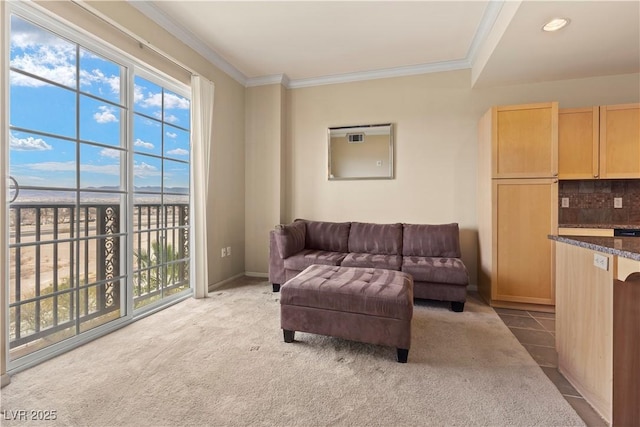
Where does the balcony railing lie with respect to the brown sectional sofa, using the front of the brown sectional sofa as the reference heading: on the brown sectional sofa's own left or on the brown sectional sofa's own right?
on the brown sectional sofa's own right

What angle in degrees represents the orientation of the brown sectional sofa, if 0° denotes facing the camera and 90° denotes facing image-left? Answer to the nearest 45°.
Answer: approximately 0°

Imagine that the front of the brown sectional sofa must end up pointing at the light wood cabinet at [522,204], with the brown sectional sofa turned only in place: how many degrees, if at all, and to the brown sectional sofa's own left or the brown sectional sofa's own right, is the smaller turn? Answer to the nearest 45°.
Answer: approximately 90° to the brown sectional sofa's own left

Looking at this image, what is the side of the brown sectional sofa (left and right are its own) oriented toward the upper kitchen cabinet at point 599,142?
left

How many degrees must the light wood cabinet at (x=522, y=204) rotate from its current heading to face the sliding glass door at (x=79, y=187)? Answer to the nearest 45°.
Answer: approximately 45° to its right

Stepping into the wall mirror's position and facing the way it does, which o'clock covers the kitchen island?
The kitchen island is roughly at 11 o'clock from the wall mirror.
